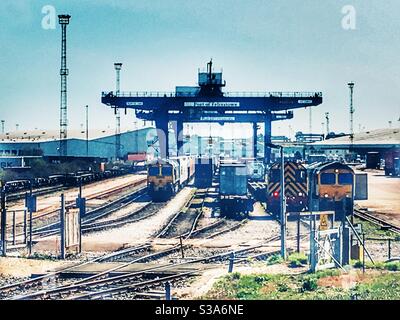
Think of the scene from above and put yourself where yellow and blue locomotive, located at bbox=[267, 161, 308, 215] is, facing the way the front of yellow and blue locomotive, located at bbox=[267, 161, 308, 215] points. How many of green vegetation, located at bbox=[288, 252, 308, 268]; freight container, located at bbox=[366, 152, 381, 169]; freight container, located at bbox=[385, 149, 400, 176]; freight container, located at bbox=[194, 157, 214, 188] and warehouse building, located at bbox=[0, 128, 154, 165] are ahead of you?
1

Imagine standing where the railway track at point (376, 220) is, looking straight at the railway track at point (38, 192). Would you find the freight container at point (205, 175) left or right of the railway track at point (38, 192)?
right

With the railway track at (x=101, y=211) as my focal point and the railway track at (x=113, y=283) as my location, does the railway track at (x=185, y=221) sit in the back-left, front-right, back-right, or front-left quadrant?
front-right

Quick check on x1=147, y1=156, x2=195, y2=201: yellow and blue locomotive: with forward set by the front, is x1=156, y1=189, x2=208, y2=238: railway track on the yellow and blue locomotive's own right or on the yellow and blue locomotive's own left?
on the yellow and blue locomotive's own left

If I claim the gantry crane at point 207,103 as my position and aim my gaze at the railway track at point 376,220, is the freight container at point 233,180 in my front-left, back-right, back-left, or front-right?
front-right

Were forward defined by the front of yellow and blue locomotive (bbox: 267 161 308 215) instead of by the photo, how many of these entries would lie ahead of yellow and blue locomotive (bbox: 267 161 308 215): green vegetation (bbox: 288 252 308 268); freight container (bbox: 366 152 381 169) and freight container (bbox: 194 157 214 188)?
1

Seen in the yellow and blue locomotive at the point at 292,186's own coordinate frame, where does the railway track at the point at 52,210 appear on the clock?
The railway track is roughly at 3 o'clock from the yellow and blue locomotive.

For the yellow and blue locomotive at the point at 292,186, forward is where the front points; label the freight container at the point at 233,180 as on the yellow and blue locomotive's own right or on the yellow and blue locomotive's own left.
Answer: on the yellow and blue locomotive's own right

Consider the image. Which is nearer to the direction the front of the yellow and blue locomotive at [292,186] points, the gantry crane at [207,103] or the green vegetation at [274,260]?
the green vegetation

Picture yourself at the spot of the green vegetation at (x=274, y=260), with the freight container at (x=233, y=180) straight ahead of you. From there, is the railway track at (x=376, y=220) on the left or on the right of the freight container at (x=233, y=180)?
right

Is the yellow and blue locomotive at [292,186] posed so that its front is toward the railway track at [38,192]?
no

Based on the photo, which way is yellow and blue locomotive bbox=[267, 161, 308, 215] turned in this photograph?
toward the camera

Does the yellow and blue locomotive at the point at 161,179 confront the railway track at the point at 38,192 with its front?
no

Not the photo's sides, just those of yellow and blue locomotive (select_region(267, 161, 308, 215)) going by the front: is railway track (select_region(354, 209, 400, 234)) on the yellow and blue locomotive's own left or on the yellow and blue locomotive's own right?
on the yellow and blue locomotive's own left

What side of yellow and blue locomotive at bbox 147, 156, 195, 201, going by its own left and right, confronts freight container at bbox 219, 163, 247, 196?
left

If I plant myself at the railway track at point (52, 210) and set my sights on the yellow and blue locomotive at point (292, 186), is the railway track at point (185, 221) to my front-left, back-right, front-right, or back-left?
front-right

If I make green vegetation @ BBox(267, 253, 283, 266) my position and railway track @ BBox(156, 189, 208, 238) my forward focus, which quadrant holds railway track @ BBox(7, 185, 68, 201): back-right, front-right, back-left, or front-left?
front-left

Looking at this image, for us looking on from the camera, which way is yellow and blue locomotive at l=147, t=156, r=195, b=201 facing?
facing the viewer and to the left of the viewer

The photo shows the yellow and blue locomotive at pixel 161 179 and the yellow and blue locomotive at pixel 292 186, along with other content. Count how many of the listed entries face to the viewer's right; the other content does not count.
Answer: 0

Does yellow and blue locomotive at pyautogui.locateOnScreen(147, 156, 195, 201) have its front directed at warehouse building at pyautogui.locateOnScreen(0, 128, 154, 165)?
no
